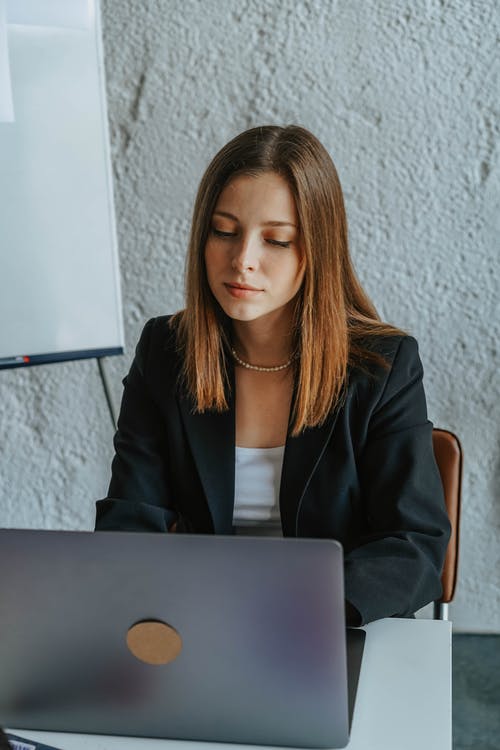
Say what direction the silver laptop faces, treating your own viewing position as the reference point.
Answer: facing away from the viewer

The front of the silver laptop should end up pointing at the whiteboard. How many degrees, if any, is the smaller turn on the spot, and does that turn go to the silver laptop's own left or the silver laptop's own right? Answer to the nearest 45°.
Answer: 0° — it already faces it

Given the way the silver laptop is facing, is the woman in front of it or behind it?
in front
